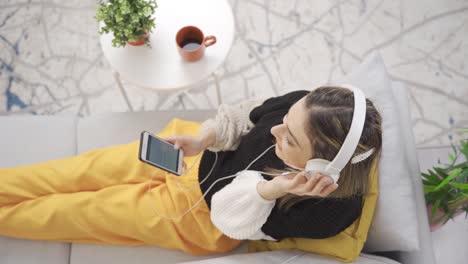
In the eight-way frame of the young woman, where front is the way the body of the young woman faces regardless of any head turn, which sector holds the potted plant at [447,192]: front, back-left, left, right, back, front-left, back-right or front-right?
back

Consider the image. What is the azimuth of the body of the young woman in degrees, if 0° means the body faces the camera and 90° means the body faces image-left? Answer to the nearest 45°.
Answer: approximately 90°

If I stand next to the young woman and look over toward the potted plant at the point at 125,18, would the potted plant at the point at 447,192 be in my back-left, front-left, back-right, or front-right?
back-right
